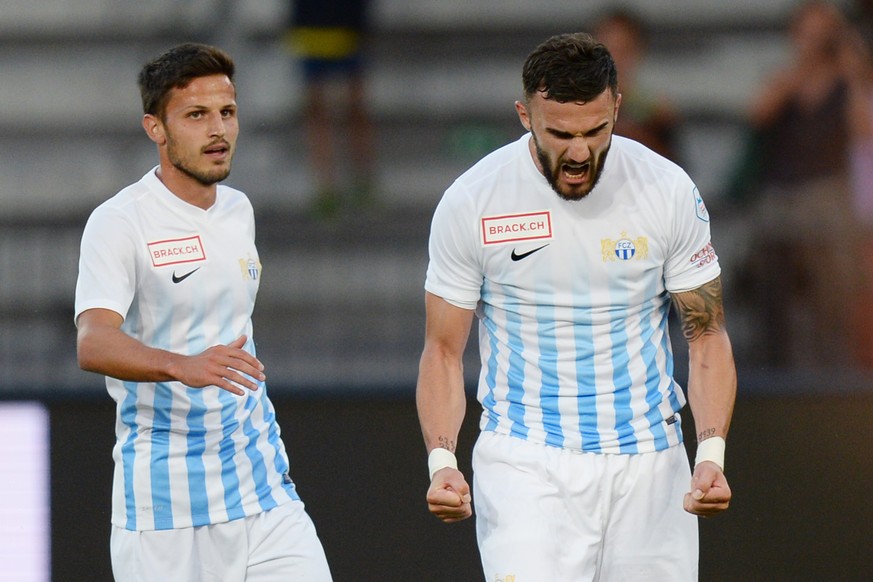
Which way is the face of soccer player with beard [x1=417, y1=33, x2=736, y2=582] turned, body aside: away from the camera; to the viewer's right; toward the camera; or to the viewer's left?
toward the camera

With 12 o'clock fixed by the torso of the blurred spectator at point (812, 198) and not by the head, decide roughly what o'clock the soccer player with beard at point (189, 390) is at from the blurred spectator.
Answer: The soccer player with beard is roughly at 1 o'clock from the blurred spectator.

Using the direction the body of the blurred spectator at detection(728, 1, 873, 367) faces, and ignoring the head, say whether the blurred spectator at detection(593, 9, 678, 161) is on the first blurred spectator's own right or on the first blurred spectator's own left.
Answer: on the first blurred spectator's own right

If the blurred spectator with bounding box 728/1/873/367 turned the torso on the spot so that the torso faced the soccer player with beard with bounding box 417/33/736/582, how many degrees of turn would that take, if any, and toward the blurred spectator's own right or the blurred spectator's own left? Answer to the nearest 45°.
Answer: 0° — they already face them

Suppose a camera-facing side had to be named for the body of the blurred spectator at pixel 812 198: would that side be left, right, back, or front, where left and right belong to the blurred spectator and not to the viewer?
front

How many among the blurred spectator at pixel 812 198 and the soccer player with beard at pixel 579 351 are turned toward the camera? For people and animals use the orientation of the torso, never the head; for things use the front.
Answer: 2

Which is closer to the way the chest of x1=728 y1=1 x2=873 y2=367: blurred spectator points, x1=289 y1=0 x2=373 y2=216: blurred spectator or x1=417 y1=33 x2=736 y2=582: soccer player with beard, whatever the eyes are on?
the soccer player with beard

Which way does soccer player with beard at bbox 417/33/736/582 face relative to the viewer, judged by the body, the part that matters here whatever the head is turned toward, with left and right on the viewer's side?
facing the viewer

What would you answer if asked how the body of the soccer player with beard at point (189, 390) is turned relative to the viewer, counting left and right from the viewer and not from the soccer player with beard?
facing the viewer and to the right of the viewer

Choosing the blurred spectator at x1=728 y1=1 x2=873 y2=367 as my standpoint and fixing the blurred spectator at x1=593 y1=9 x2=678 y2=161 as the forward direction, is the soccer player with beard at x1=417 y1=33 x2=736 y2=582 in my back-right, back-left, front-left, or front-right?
front-left

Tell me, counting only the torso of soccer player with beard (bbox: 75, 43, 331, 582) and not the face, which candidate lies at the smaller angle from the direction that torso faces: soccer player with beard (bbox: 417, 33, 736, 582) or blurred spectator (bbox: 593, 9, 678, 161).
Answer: the soccer player with beard

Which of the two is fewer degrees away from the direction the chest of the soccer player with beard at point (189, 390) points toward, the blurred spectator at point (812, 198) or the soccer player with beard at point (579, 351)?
the soccer player with beard

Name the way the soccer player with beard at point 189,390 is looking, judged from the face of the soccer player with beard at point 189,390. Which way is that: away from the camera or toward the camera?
toward the camera
